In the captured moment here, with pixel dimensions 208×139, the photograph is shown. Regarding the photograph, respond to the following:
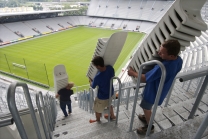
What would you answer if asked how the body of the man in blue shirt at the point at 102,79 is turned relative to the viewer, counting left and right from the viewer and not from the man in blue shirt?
facing away from the viewer and to the left of the viewer

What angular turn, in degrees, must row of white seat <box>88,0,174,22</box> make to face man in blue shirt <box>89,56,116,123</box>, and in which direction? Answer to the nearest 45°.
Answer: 0° — it already faces them

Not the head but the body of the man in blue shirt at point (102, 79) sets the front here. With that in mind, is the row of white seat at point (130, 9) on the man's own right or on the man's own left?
on the man's own right

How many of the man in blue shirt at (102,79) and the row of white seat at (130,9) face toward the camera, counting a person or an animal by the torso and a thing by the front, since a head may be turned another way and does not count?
1

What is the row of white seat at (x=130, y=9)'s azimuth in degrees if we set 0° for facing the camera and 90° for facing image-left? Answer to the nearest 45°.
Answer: approximately 0°
